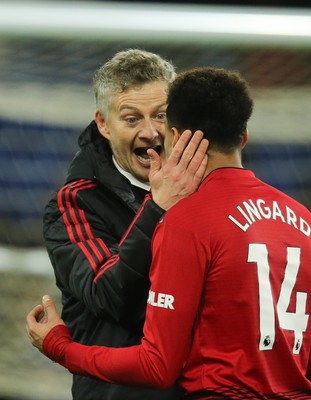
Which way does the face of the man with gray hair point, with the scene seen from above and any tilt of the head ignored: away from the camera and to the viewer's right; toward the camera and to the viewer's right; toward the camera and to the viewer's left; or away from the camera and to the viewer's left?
toward the camera and to the viewer's right

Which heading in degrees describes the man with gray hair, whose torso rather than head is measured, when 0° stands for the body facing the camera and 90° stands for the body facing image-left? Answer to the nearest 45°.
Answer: approximately 315°
